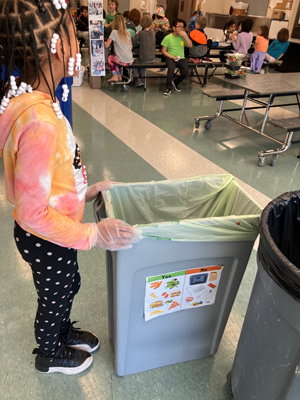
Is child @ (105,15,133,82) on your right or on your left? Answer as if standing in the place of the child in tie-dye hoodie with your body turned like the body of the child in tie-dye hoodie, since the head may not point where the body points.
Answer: on your left

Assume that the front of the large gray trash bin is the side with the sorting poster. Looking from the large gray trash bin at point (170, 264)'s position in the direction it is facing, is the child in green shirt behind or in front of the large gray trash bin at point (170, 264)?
behind

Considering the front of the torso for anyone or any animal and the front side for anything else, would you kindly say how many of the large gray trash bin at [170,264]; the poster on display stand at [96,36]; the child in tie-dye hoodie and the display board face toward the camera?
3

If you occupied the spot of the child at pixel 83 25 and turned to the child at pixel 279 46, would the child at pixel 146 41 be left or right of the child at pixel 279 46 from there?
right

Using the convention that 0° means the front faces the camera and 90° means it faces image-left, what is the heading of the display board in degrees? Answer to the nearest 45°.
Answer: approximately 0°

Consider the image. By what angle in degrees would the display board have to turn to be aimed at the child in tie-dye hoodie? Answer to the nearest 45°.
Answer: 0° — it already faces them

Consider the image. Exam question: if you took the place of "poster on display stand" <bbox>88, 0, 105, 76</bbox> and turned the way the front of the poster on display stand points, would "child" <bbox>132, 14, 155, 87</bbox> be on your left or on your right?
on your left

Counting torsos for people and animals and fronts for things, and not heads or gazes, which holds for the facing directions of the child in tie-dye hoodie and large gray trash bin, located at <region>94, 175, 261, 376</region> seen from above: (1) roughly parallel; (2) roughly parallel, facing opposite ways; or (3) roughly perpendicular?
roughly perpendicular

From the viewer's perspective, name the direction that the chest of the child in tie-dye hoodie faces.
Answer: to the viewer's right

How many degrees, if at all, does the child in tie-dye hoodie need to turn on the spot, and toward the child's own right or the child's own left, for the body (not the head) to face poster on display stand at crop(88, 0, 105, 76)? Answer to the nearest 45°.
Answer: approximately 90° to the child's own left
